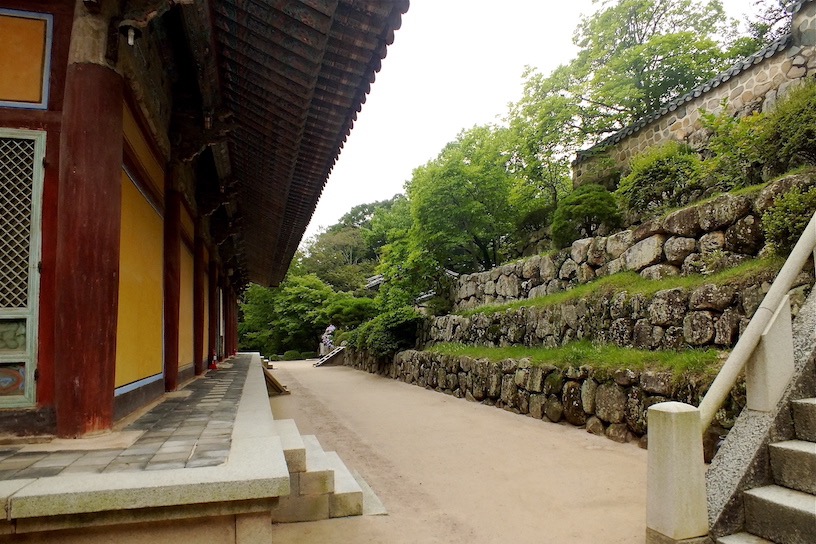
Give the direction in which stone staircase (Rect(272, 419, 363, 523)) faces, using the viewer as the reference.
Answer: facing to the right of the viewer

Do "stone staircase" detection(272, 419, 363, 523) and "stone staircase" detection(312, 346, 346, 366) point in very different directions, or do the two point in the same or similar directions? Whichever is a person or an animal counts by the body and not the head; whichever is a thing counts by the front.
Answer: very different directions

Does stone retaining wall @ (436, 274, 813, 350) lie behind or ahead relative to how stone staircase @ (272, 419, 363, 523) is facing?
ahead

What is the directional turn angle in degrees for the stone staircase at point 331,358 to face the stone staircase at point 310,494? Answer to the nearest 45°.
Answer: approximately 90° to its left

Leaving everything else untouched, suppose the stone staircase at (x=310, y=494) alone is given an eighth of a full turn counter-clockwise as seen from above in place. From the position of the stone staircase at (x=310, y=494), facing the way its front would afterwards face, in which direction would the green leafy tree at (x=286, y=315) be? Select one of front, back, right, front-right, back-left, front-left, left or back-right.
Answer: front-left

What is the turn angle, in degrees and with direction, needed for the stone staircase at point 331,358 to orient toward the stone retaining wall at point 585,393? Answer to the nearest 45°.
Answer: approximately 90° to its left

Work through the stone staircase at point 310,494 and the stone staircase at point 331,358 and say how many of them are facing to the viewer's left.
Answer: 1

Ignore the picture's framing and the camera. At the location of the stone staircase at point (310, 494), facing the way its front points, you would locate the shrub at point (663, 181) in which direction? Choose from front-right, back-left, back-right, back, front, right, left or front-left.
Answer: front-left

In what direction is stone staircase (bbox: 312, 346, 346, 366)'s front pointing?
to the viewer's left

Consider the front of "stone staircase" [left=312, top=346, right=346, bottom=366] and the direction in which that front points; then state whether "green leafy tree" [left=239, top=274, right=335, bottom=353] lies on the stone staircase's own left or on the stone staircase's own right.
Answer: on the stone staircase's own right
